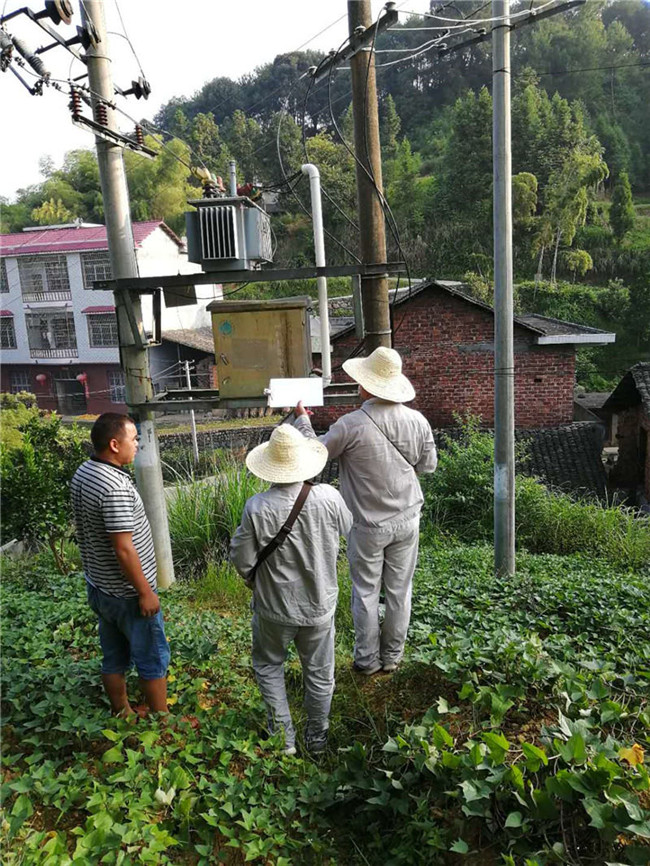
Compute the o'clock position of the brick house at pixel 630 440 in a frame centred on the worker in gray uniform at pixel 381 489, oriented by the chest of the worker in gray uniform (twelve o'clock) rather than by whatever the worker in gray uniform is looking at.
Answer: The brick house is roughly at 1 o'clock from the worker in gray uniform.

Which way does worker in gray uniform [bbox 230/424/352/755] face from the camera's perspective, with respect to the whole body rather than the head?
away from the camera

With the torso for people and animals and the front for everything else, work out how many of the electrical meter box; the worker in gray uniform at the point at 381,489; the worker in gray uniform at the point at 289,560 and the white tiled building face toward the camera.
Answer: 2

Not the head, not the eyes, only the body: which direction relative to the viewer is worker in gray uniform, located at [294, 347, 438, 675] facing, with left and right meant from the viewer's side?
facing away from the viewer

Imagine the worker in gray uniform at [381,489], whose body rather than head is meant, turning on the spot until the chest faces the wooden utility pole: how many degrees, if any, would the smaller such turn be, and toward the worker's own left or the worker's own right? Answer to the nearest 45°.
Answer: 0° — they already face it

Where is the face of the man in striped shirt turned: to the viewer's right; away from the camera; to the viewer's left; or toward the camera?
to the viewer's right

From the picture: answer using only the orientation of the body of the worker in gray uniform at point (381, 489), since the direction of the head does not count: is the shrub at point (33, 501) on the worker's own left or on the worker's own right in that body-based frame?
on the worker's own left

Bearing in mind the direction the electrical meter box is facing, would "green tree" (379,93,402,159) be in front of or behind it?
behind
